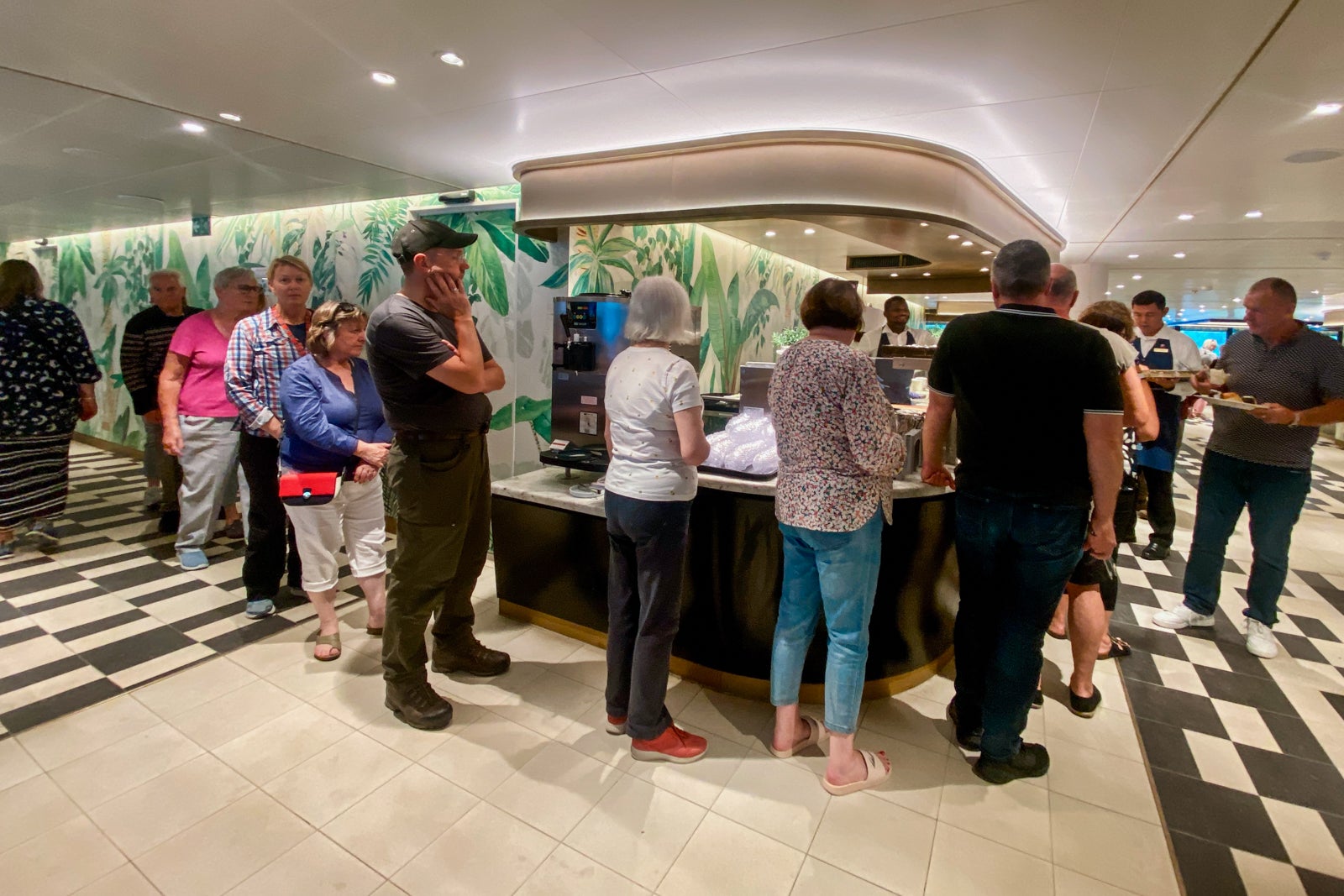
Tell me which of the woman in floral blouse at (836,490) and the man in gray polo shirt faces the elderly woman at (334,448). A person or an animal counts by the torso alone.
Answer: the man in gray polo shirt

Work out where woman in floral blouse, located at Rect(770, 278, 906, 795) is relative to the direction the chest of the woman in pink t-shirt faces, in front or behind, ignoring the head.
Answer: in front

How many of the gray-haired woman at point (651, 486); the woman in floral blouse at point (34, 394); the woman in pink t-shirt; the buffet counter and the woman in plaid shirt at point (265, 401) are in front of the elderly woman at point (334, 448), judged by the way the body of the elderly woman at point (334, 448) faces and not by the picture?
2

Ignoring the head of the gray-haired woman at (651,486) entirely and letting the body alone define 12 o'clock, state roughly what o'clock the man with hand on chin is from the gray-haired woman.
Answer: The man with hand on chin is roughly at 8 o'clock from the gray-haired woman.

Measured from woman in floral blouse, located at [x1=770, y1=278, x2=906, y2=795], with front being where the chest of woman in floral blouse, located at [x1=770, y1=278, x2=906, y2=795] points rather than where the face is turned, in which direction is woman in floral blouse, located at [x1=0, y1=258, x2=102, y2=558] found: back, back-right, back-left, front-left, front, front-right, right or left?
back-left

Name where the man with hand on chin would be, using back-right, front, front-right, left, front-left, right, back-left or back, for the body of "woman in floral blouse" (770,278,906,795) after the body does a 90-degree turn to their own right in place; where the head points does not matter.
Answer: back-right

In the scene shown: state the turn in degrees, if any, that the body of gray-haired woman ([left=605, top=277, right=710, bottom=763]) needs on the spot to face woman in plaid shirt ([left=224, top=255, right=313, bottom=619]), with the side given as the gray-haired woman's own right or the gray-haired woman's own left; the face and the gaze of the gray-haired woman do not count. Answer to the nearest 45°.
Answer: approximately 90° to the gray-haired woman's own left

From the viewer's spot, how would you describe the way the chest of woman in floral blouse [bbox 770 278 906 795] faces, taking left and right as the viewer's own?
facing away from the viewer and to the right of the viewer

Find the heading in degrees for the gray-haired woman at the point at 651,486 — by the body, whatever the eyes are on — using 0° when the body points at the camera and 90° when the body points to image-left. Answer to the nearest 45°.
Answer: approximately 225°

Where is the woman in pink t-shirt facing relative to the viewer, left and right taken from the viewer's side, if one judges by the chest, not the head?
facing the viewer and to the right of the viewer

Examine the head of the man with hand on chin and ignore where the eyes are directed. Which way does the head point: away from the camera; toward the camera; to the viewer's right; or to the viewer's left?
to the viewer's right

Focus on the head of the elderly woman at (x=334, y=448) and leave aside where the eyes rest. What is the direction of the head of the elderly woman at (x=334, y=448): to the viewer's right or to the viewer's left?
to the viewer's right

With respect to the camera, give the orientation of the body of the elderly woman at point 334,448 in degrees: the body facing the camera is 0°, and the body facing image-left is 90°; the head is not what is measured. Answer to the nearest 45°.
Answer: approximately 315°

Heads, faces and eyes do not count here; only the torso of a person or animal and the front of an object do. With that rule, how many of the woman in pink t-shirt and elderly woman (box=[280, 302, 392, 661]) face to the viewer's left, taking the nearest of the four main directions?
0

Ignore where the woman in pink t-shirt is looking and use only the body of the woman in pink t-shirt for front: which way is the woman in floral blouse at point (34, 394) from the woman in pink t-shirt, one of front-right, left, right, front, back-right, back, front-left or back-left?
back

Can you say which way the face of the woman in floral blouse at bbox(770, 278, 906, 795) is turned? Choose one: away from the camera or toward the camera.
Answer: away from the camera
